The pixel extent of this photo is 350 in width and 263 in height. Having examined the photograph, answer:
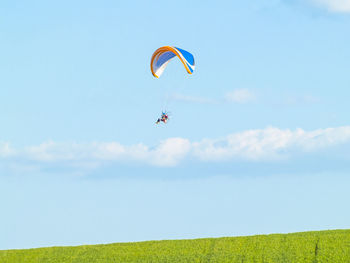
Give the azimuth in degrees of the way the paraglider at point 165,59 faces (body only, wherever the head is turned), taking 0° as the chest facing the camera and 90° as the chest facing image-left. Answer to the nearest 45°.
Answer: approximately 45°
